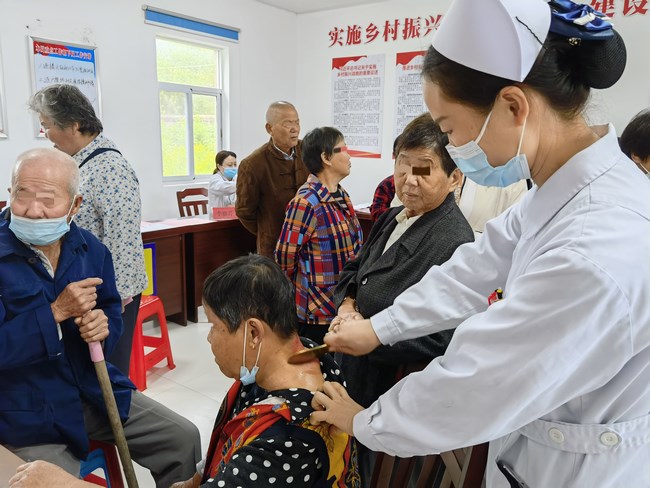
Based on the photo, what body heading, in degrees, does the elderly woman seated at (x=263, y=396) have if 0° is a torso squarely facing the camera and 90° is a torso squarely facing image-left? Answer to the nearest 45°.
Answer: approximately 90°

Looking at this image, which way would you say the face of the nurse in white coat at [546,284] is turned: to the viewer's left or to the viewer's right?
to the viewer's left

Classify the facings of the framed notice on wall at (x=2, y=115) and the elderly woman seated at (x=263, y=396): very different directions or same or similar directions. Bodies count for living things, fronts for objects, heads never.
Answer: very different directions

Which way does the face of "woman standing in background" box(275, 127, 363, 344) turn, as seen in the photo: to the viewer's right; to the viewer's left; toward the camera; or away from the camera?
to the viewer's right

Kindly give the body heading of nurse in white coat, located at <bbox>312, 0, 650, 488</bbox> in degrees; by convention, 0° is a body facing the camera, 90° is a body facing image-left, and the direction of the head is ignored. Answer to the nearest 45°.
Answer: approximately 90°

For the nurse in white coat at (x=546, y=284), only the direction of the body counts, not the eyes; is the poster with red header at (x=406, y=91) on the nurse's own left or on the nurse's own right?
on the nurse's own right

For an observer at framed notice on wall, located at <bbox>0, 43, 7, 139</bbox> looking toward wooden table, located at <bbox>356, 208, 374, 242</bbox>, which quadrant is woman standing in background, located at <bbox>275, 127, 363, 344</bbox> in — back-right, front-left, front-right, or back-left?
front-right

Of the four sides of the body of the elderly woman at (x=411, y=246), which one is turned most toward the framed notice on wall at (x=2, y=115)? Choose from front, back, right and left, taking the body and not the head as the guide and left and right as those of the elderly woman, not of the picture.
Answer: right

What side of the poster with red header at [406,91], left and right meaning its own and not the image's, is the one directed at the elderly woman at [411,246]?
front

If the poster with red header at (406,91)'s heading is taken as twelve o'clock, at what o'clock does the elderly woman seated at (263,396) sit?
The elderly woman seated is roughly at 12 o'clock from the poster with red header.

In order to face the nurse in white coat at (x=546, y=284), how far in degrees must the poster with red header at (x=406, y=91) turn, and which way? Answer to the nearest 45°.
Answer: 0° — it already faces them

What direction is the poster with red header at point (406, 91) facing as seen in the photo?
toward the camera

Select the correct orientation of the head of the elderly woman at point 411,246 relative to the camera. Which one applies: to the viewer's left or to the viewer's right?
to the viewer's left

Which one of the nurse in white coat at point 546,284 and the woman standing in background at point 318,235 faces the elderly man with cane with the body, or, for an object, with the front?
the nurse in white coat

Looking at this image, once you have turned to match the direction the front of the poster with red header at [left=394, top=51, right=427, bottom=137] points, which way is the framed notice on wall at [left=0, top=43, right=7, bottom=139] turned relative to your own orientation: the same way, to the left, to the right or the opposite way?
to the left
